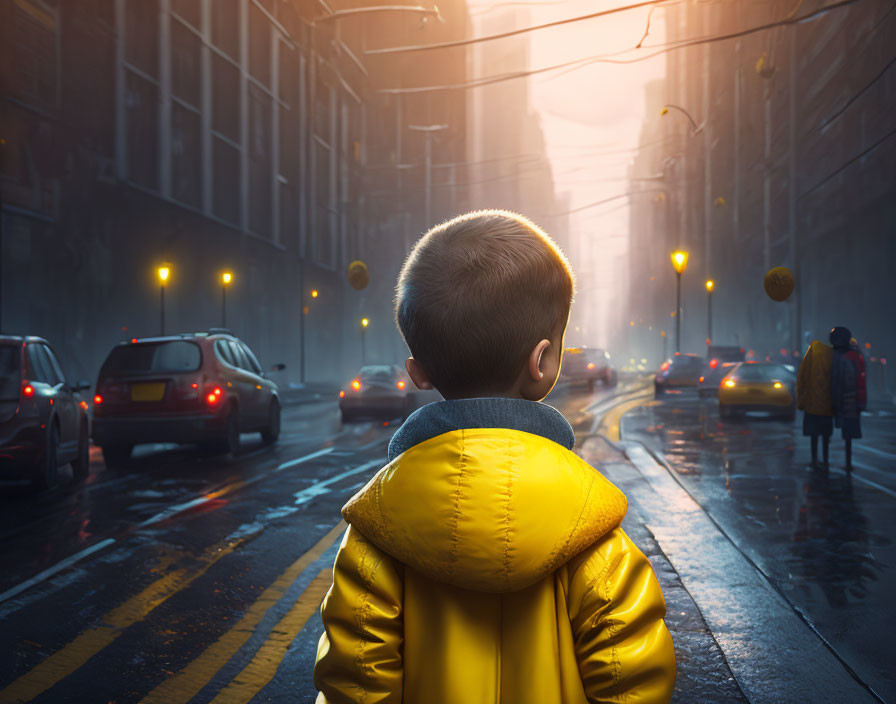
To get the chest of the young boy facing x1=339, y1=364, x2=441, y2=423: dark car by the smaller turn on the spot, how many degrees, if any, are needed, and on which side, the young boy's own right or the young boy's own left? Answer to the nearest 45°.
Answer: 0° — they already face it

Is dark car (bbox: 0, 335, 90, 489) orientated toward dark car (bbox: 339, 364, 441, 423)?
yes

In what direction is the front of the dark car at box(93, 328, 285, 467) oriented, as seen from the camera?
facing away from the viewer and to the right of the viewer

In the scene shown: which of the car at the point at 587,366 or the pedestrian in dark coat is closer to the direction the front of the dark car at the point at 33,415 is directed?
the car

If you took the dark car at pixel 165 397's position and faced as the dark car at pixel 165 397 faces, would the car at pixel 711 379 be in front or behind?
in front

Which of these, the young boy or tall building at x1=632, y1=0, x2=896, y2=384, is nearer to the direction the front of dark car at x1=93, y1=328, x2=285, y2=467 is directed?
the tall building

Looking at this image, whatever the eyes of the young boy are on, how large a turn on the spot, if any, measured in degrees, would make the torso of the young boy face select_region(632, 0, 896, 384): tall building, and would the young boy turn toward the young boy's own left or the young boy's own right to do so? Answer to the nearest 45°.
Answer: approximately 45° to the young boy's own right

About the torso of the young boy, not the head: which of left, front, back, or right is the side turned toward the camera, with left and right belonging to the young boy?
back
